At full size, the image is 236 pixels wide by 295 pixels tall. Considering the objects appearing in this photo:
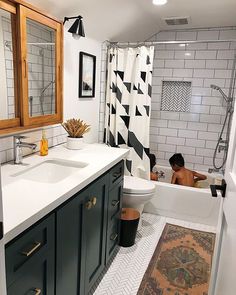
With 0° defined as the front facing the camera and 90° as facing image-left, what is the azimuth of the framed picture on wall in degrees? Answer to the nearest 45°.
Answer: approximately 315°

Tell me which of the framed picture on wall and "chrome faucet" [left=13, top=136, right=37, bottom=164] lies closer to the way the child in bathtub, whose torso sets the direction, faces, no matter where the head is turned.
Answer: the framed picture on wall

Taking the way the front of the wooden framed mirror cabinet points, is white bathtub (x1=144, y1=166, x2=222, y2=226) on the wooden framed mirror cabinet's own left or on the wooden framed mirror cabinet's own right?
on the wooden framed mirror cabinet's own left

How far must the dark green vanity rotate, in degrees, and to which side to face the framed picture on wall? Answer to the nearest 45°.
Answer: approximately 135° to its left

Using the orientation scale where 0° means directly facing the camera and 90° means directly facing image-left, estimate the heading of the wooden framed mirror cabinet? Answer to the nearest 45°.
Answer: approximately 315°

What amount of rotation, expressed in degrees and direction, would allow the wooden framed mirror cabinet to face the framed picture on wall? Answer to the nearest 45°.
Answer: approximately 90° to its left
